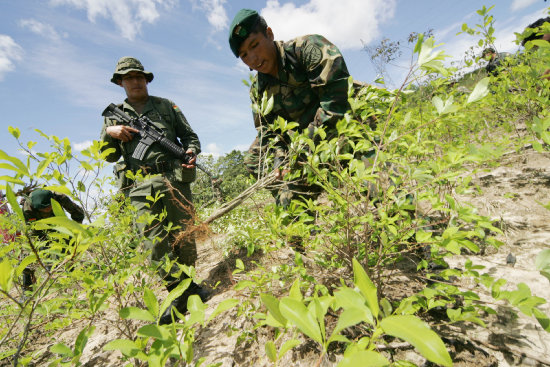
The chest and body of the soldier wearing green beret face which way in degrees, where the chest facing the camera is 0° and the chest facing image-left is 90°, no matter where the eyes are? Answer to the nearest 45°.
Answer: approximately 45°

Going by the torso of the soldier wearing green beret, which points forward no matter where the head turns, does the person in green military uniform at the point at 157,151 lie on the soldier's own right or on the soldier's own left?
on the soldier's own right

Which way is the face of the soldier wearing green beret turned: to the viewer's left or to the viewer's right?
to the viewer's left
